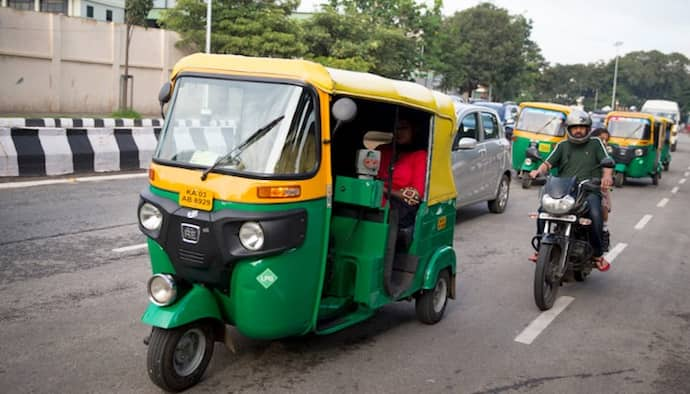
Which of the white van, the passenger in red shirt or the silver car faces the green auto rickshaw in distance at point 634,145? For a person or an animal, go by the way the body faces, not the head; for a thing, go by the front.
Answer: the white van

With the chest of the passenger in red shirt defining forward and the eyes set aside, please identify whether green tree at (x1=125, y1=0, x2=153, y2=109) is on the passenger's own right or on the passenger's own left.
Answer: on the passenger's own right

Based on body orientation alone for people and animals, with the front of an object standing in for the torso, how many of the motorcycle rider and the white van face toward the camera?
2

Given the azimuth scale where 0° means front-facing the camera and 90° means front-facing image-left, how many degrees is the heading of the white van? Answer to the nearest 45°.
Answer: approximately 0°

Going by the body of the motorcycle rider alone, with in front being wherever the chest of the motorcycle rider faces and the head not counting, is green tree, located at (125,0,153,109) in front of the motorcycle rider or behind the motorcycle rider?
behind

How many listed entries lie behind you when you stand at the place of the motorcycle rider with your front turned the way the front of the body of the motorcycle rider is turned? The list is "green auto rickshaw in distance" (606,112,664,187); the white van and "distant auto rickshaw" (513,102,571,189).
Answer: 3

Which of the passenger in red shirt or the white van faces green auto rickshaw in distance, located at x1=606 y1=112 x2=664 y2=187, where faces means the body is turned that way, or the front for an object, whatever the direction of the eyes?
the white van

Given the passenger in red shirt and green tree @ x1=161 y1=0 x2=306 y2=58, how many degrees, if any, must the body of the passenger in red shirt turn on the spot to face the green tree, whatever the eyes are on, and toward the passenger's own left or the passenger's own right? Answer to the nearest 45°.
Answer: approximately 135° to the passenger's own right
